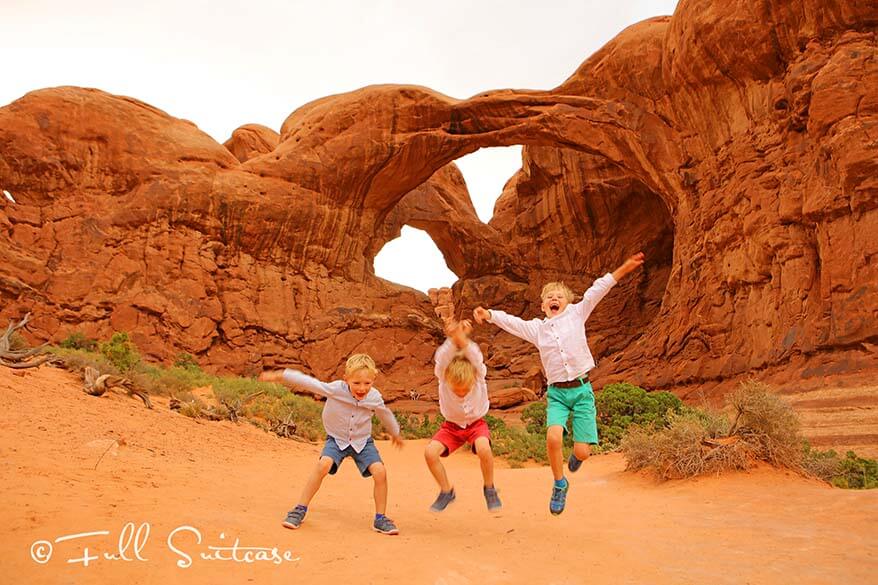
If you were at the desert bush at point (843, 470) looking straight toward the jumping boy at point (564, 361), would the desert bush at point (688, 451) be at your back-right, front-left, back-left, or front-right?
front-right

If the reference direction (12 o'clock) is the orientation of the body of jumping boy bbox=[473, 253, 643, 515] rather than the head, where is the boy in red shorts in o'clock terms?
The boy in red shorts is roughly at 2 o'clock from the jumping boy.

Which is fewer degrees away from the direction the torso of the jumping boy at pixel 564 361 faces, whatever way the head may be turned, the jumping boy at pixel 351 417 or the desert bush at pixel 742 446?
the jumping boy

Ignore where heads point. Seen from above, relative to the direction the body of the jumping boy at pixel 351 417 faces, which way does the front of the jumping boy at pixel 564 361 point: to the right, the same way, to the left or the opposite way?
the same way

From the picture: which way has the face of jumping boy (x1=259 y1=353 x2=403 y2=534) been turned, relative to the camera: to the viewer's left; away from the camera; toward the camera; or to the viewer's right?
toward the camera

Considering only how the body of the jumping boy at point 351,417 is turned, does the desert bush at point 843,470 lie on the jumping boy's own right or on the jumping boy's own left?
on the jumping boy's own left

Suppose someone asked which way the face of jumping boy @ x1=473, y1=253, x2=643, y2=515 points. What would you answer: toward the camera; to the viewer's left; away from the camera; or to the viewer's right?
toward the camera

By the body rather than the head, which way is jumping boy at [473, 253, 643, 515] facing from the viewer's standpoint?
toward the camera

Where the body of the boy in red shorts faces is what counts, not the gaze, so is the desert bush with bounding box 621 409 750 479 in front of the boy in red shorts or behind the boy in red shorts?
behind

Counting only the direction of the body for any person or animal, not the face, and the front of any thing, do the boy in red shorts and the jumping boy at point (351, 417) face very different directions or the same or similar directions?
same or similar directions

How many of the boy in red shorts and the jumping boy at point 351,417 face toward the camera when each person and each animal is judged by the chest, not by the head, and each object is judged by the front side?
2

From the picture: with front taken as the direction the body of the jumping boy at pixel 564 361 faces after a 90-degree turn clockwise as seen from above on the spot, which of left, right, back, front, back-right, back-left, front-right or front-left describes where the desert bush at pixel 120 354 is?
front-right

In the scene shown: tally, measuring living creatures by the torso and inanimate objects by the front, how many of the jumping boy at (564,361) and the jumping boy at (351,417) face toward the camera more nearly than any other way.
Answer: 2

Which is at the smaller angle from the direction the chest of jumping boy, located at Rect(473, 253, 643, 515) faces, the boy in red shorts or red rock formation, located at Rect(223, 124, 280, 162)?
the boy in red shorts

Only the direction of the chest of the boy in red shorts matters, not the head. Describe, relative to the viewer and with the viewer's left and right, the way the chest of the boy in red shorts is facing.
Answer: facing the viewer
